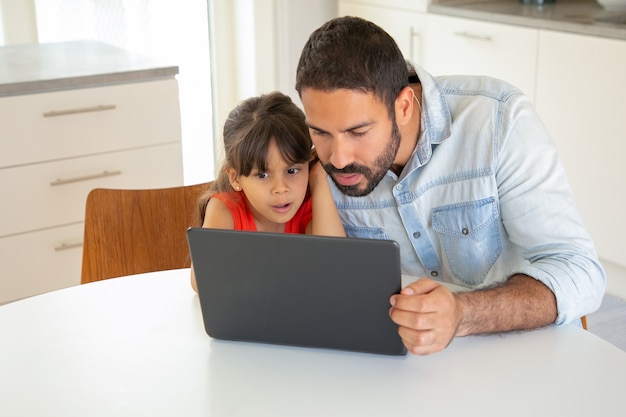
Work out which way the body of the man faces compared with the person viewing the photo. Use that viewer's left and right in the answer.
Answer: facing the viewer and to the left of the viewer

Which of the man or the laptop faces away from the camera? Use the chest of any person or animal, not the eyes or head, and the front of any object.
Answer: the laptop

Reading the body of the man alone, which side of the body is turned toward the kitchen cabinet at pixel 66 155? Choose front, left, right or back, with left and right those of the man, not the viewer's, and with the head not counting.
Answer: right

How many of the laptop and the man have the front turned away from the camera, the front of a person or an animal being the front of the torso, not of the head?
1

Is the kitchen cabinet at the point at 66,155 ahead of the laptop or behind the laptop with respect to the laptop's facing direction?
ahead

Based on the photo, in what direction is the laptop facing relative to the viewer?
away from the camera

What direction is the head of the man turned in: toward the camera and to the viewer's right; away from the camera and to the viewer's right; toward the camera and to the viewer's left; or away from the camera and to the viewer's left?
toward the camera and to the viewer's left

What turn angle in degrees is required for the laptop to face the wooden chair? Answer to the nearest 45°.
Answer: approximately 45° to its left
